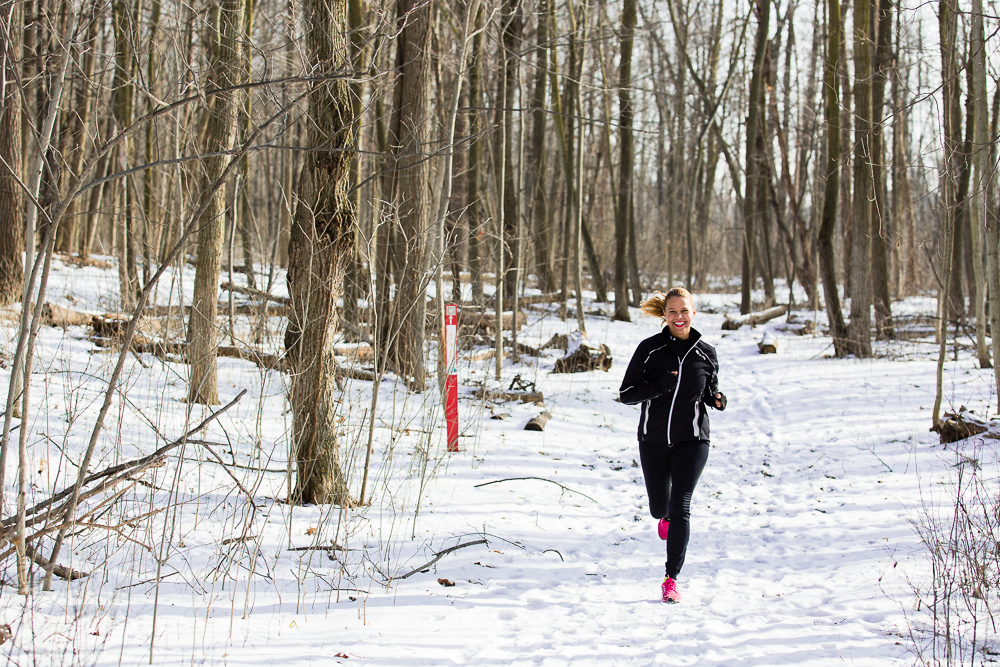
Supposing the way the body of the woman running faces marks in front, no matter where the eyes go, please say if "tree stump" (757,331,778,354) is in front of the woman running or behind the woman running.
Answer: behind

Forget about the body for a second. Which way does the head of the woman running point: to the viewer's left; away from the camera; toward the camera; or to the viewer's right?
toward the camera

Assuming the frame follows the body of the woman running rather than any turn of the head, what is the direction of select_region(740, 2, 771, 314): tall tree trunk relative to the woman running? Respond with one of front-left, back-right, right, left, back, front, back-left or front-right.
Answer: back

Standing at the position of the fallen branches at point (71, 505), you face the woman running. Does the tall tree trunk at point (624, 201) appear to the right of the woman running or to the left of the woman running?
left

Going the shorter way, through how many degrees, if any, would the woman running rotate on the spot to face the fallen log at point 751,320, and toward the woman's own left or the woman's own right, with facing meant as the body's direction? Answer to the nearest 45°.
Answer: approximately 180°

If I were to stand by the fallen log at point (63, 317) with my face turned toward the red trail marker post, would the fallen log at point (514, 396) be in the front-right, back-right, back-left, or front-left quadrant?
front-left

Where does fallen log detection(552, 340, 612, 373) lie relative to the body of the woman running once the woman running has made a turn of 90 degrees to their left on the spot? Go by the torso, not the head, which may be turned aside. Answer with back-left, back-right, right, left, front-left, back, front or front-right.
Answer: left

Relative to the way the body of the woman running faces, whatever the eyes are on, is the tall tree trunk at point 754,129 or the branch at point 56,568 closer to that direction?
the branch

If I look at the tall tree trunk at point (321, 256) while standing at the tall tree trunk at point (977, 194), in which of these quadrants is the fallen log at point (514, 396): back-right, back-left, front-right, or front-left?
front-right

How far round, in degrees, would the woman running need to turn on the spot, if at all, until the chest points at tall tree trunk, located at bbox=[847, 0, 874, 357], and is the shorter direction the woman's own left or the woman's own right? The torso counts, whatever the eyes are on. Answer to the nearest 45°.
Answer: approximately 180°

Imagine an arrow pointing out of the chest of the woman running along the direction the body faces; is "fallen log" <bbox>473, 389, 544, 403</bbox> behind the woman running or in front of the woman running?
behind

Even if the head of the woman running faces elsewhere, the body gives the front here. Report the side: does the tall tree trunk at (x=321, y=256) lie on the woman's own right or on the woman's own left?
on the woman's own right

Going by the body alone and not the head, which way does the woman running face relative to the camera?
toward the camera

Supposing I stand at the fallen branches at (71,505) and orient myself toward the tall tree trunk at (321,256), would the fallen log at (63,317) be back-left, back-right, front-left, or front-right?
front-left

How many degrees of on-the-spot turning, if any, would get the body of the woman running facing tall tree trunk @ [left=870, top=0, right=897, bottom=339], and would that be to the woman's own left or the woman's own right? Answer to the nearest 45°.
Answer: approximately 180°

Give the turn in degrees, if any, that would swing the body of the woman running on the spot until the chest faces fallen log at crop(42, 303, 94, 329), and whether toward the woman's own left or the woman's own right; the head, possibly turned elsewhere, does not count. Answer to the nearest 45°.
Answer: approximately 135° to the woman's own right

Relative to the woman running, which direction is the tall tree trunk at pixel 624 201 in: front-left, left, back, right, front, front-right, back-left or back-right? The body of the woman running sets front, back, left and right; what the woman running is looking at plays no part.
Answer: back

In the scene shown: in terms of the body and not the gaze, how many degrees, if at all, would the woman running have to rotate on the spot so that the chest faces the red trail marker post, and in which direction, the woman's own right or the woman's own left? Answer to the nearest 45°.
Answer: approximately 135° to the woman's own right

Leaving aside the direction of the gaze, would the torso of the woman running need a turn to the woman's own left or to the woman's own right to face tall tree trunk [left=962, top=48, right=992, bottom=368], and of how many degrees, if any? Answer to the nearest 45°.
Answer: approximately 135° to the woman's own left
